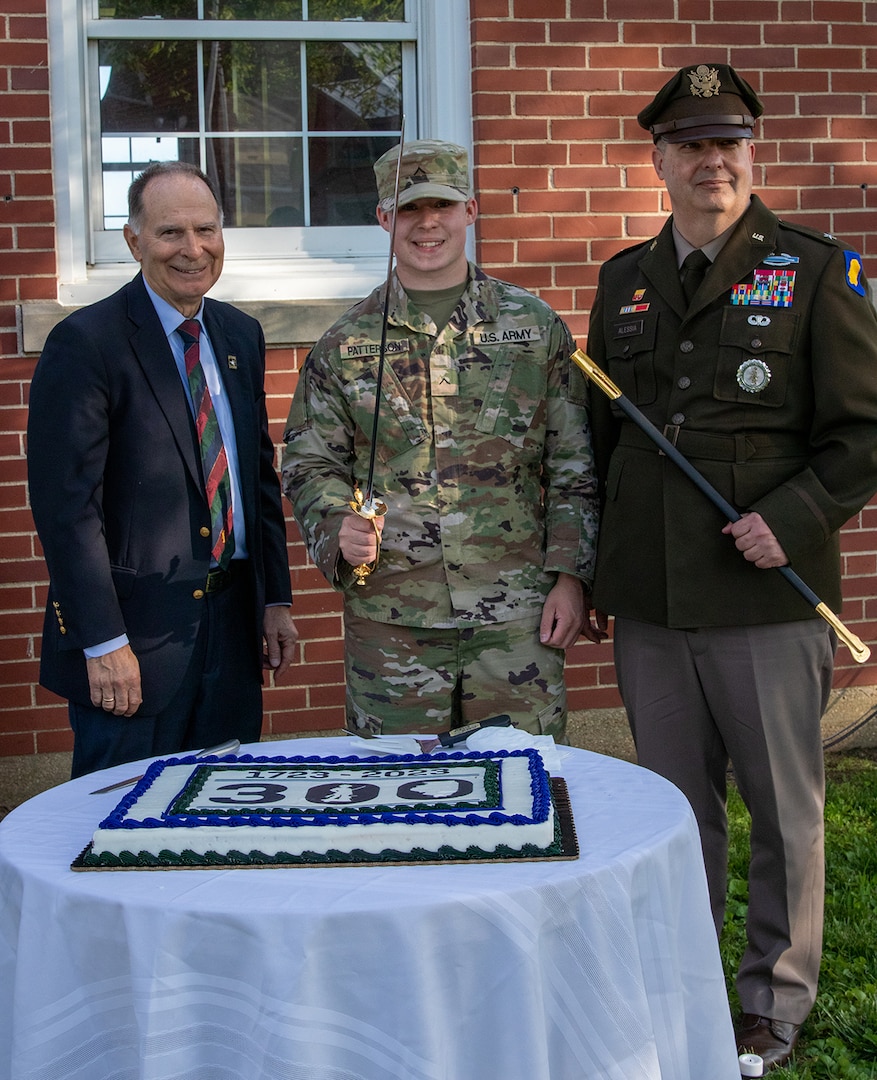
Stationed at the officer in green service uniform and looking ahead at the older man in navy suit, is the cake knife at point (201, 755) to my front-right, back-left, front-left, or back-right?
front-left

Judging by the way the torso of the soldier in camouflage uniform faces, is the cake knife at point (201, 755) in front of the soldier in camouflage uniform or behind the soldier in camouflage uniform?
in front

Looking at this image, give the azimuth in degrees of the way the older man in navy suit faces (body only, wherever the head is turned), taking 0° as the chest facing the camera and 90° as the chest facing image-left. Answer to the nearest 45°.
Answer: approximately 315°

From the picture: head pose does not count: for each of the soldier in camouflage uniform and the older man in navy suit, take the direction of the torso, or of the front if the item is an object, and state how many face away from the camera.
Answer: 0

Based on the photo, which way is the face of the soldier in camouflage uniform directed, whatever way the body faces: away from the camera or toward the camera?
toward the camera

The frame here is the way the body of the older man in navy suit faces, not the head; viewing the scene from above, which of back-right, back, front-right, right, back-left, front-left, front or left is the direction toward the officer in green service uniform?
front-left

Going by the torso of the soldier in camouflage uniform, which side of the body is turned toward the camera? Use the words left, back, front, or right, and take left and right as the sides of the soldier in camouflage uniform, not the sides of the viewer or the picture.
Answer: front

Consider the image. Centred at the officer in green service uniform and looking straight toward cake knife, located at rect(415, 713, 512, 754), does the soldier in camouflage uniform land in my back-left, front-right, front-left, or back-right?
front-right

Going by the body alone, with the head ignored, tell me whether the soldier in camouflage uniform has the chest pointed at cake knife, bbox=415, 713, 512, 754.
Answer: yes

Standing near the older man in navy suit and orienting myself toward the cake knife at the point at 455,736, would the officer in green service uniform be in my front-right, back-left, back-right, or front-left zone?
front-left
